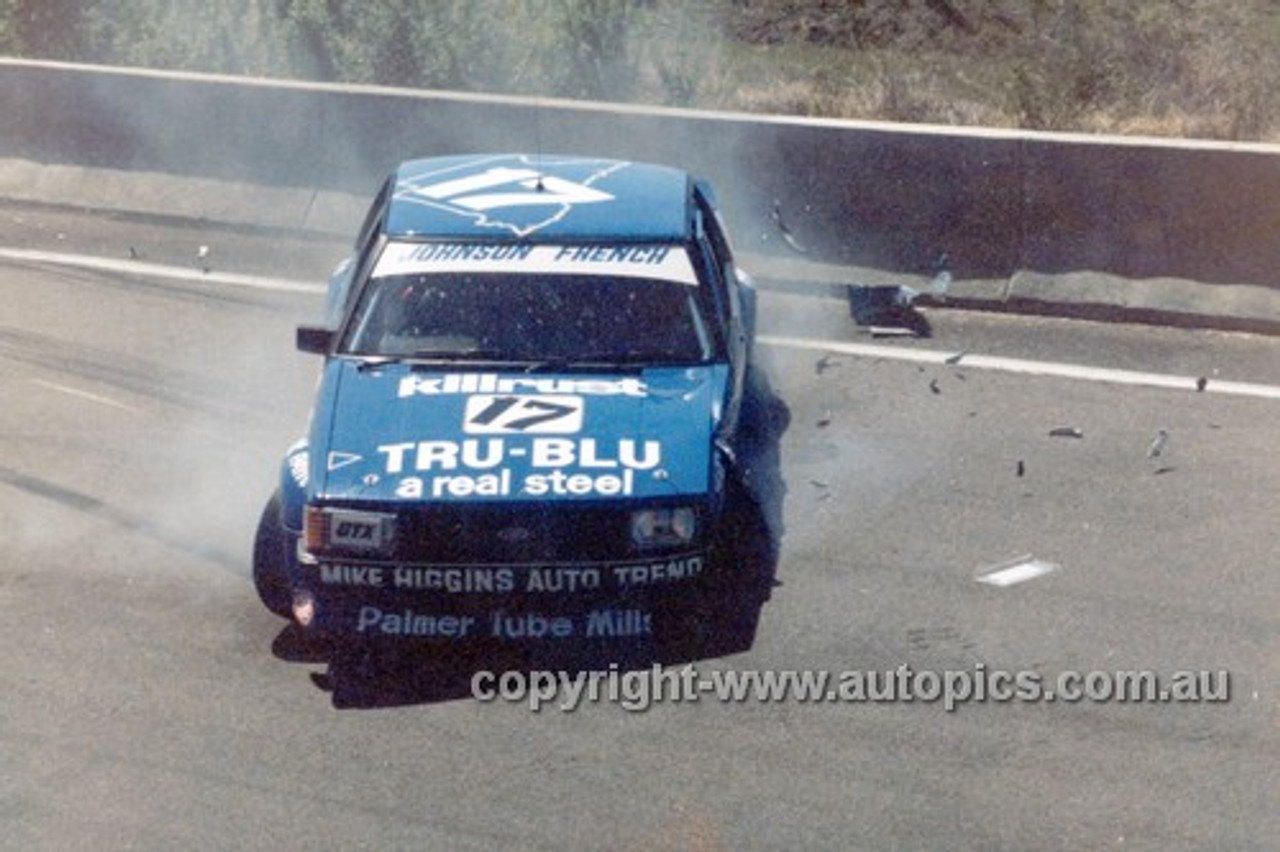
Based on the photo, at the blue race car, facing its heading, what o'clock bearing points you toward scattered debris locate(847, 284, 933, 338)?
The scattered debris is roughly at 7 o'clock from the blue race car.

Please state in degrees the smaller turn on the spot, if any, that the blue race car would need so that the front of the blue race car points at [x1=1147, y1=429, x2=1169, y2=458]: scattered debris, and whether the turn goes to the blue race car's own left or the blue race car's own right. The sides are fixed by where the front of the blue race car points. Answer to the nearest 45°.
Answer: approximately 135° to the blue race car's own left

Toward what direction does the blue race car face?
toward the camera

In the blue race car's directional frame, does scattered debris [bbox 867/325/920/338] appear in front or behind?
behind

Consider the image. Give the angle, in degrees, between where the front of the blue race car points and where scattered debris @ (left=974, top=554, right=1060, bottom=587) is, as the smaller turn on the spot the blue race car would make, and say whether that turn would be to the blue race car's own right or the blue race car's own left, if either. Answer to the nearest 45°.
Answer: approximately 90° to the blue race car's own left

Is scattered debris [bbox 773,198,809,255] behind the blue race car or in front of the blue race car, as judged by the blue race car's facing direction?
behind

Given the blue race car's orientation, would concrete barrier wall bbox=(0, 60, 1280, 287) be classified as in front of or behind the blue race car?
behind
